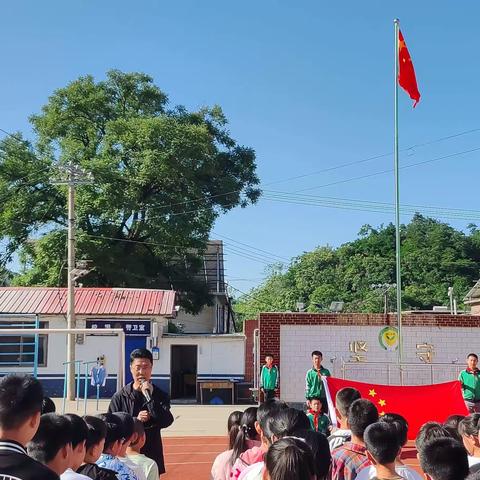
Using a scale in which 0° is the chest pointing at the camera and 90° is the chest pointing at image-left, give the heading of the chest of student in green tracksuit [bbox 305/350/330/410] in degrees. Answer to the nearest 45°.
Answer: approximately 0°

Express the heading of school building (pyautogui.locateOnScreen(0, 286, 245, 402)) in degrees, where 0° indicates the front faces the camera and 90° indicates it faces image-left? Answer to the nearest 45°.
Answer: approximately 0°

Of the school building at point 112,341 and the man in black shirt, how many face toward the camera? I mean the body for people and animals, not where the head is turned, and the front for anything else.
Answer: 2

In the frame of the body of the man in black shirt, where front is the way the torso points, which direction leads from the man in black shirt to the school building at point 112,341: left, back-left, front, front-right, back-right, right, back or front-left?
back

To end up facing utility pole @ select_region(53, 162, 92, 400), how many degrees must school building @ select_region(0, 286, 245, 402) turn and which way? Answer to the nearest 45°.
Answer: approximately 45° to its right

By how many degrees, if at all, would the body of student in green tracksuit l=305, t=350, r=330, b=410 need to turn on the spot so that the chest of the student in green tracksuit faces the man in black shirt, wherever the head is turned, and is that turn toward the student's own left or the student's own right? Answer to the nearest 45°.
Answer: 0° — they already face them

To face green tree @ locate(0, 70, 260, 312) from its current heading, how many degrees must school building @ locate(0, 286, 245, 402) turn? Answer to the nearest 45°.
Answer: approximately 180°

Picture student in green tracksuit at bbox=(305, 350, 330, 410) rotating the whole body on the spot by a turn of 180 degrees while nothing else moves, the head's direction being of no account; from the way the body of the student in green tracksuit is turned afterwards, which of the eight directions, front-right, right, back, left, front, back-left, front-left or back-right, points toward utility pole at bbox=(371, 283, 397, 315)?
front
